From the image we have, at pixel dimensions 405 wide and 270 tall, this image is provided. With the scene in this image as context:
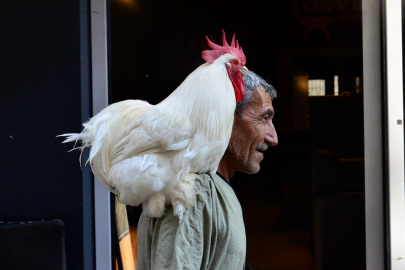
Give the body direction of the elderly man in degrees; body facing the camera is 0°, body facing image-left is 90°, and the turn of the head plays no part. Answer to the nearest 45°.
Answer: approximately 270°

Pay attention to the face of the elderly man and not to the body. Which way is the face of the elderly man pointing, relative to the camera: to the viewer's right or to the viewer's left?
to the viewer's right

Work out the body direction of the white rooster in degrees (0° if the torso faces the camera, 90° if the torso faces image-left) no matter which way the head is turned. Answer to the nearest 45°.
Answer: approximately 270°
